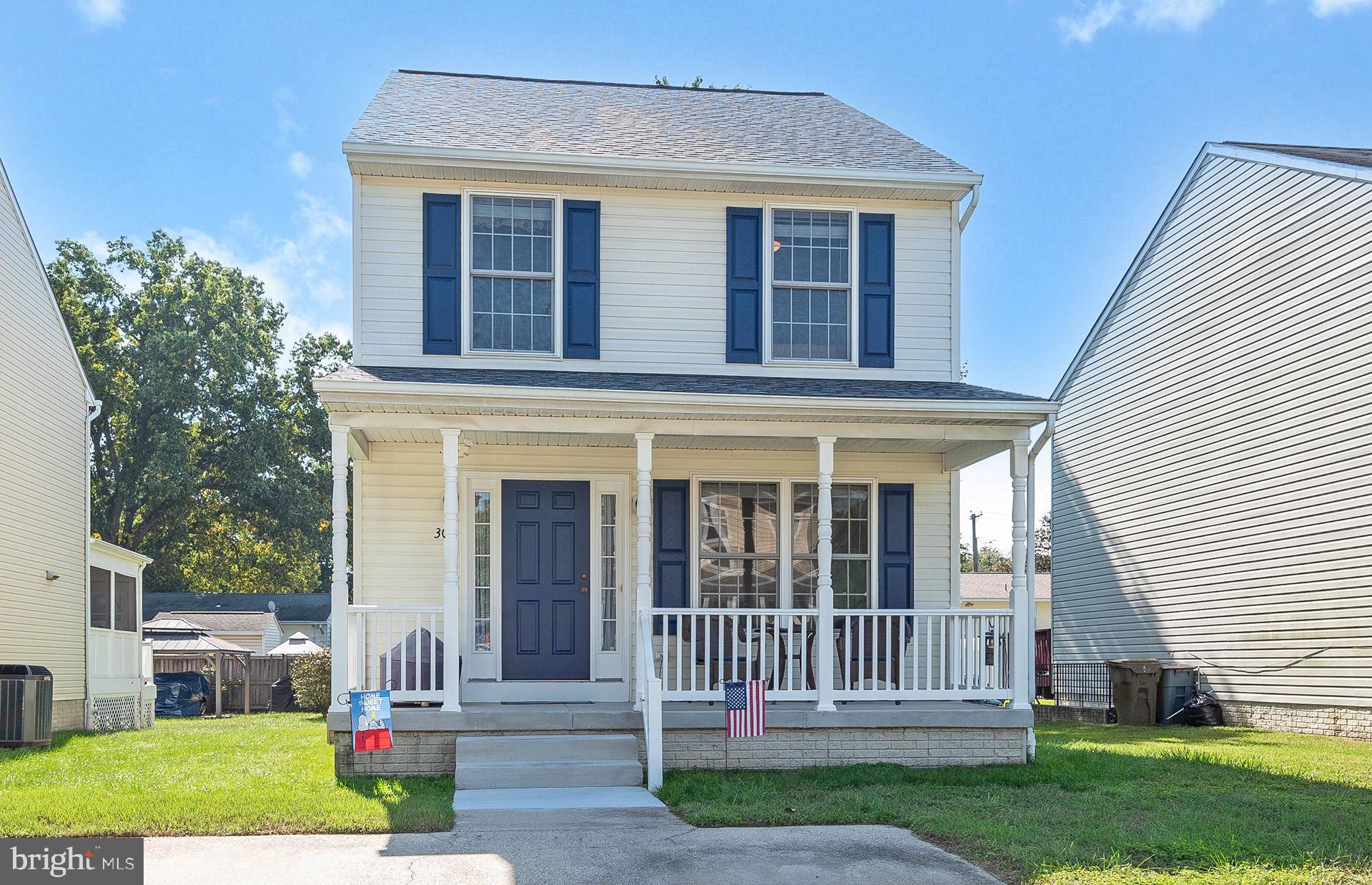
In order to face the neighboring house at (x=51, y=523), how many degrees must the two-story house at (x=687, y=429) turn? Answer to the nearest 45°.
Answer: approximately 135° to its right

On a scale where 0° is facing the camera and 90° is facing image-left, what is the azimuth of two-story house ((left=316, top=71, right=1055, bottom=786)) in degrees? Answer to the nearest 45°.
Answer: approximately 0°

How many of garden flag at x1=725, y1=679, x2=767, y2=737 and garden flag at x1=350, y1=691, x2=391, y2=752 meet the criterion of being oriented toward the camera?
2

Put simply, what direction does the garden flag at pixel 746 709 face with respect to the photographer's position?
facing the viewer

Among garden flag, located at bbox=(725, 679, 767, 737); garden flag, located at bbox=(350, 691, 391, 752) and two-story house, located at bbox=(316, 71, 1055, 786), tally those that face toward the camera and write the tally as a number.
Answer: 3

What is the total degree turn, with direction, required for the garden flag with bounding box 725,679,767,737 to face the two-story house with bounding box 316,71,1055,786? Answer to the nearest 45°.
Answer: approximately 180°

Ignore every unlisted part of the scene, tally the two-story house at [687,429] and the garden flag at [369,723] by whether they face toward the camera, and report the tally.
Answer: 2

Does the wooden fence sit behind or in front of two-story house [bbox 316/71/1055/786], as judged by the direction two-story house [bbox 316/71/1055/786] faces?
behind

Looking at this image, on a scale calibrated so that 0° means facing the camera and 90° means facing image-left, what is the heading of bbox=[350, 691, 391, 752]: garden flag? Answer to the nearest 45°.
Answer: approximately 0°
